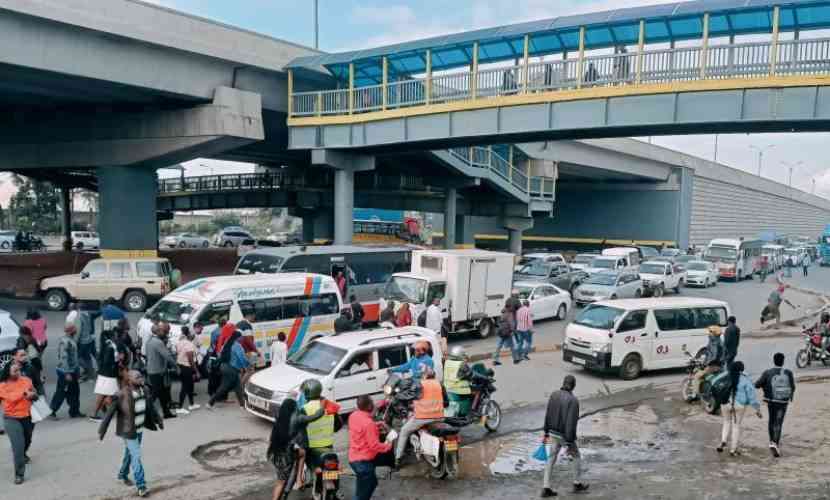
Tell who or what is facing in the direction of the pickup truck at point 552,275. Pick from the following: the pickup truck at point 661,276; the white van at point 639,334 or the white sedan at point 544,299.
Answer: the pickup truck at point 661,276

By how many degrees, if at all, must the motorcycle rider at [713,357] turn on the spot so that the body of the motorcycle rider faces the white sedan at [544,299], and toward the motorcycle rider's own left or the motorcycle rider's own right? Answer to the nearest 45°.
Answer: approximately 45° to the motorcycle rider's own right

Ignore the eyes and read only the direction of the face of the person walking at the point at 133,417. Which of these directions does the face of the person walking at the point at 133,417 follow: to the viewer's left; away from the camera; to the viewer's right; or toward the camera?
toward the camera

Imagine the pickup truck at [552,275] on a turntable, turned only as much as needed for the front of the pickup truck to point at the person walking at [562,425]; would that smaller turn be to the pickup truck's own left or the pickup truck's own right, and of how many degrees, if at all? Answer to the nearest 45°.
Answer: approximately 45° to the pickup truck's own left

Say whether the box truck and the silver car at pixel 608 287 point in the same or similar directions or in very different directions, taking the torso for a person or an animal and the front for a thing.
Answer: same or similar directions

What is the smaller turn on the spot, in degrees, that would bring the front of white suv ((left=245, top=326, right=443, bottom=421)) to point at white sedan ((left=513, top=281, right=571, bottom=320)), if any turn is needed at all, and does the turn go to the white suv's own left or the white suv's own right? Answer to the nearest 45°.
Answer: approximately 180°

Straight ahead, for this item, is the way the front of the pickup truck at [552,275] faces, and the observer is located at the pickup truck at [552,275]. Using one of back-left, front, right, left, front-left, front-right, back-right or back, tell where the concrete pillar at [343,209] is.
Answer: front-right

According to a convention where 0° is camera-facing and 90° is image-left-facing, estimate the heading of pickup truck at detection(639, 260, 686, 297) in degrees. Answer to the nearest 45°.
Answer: approximately 45°

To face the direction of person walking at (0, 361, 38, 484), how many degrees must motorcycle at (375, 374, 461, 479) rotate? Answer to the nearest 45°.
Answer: approximately 45° to its left

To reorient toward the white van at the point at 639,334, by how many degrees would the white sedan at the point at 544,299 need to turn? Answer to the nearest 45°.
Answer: approximately 45° to its left

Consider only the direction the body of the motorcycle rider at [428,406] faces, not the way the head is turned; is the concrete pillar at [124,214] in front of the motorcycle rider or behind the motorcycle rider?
in front

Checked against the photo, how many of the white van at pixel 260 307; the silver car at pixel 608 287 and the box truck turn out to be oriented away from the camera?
0

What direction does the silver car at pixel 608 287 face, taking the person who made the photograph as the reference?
facing the viewer and to the left of the viewer

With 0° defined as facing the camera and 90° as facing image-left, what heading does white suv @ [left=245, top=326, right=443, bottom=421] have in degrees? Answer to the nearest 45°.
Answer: approximately 45°

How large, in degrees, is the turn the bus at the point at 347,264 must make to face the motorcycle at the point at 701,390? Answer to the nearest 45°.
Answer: approximately 90° to its left

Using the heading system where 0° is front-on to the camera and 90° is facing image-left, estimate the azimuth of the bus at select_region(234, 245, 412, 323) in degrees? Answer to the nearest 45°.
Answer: approximately 45°

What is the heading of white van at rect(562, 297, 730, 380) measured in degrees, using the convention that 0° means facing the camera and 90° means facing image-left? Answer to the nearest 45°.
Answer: approximately 45°

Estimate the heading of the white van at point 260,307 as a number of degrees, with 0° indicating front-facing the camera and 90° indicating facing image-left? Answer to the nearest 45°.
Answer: approximately 45°
